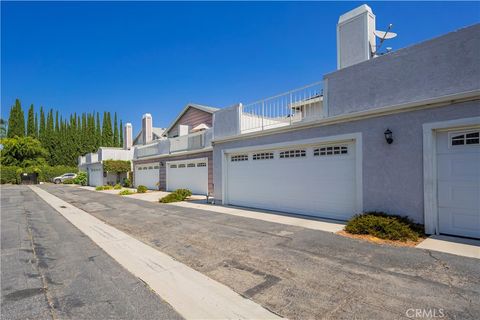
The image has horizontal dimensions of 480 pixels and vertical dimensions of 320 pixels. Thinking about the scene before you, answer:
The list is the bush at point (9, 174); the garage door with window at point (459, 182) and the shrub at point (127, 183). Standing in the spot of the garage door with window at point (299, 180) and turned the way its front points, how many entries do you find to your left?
1

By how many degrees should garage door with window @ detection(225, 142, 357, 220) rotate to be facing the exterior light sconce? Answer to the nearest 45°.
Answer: approximately 90° to its left

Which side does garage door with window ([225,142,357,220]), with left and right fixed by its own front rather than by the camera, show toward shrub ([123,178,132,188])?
right

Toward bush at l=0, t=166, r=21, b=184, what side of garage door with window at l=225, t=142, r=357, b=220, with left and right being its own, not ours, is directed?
right

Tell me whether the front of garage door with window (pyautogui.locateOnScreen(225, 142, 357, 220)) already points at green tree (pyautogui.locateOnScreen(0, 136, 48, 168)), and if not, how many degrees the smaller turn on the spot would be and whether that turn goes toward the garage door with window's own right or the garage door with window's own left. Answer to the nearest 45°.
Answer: approximately 90° to the garage door with window's own right

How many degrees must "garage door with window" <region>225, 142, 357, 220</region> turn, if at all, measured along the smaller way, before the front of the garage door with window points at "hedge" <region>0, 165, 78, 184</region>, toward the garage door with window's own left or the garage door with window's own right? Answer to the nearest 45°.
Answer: approximately 90° to the garage door with window's own right

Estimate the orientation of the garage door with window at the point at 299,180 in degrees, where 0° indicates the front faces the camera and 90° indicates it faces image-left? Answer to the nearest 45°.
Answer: approximately 45°

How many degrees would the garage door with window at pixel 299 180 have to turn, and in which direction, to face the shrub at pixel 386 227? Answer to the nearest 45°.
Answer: approximately 90° to its left

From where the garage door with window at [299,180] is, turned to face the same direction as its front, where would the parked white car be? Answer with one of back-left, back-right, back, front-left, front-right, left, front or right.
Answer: right
